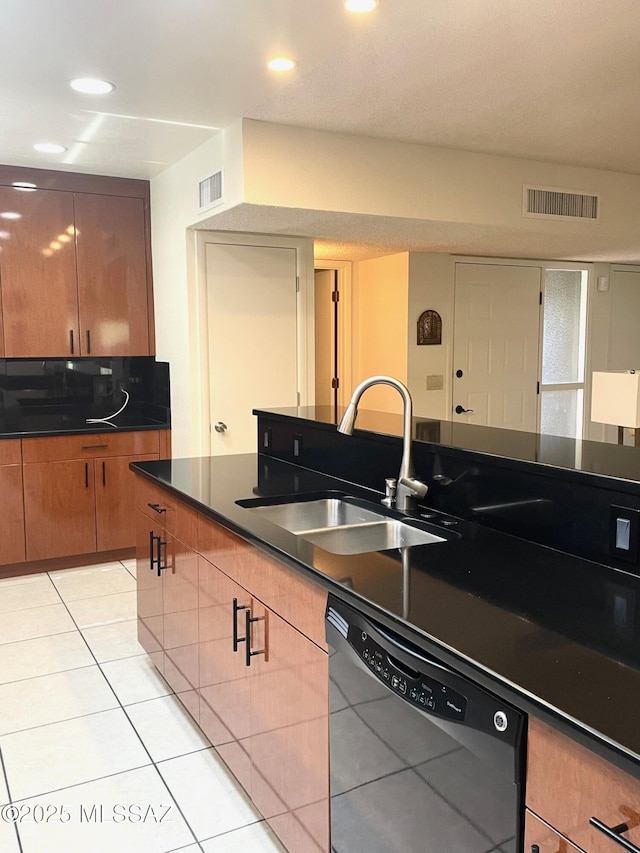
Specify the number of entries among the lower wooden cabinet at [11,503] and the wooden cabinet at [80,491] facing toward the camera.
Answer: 2

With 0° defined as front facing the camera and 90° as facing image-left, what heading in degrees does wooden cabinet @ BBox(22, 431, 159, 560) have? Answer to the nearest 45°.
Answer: approximately 0°

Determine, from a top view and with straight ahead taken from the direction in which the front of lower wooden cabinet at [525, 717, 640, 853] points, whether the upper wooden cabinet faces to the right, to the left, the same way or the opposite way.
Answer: to the left

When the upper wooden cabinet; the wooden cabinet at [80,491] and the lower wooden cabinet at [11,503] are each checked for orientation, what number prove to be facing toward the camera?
3

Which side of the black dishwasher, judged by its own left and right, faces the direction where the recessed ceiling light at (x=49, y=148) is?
right

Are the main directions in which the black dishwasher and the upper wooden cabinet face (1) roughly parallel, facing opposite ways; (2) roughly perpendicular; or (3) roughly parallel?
roughly perpendicular

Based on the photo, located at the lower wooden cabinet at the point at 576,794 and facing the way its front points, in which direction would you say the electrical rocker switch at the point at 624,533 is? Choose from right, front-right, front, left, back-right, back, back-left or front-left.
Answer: back-right

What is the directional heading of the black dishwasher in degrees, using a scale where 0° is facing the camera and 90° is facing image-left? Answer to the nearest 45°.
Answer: approximately 45°

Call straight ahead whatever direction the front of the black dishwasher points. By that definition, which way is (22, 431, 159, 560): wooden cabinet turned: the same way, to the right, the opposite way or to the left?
to the left

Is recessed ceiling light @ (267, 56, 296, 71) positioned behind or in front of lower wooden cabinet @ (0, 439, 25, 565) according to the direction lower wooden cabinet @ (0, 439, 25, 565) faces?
in front

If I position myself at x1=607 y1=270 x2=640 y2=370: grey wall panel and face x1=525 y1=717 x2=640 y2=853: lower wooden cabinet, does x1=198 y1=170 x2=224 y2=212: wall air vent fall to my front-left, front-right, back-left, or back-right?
front-right

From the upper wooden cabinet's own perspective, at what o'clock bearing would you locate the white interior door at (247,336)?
The white interior door is roughly at 10 o'clock from the upper wooden cabinet.

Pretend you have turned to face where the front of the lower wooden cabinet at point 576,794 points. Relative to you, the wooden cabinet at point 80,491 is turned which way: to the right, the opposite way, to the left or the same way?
to the left

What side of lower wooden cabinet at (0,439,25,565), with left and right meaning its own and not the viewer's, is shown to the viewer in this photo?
front
